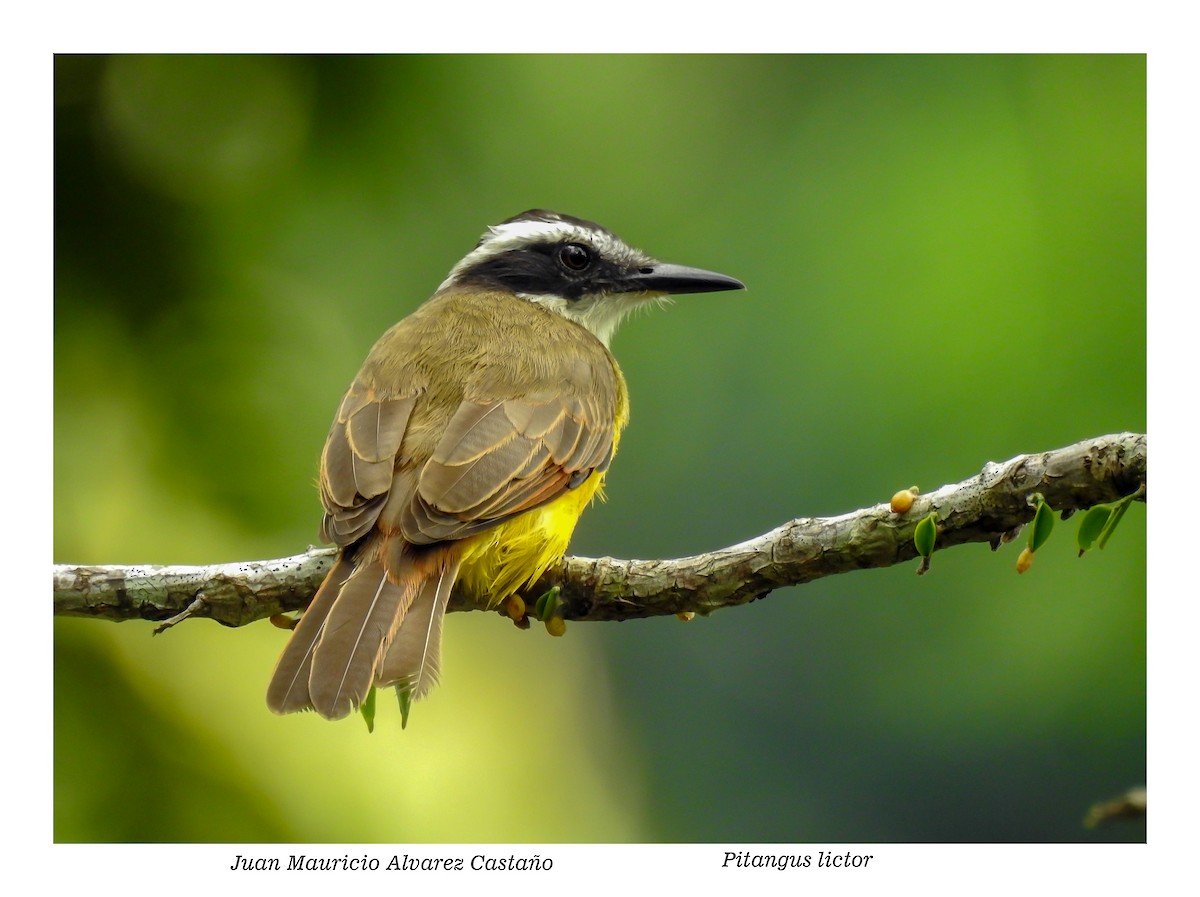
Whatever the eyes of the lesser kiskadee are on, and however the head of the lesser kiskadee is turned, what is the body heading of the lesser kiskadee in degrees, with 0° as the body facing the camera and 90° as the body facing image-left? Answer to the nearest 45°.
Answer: approximately 225°
